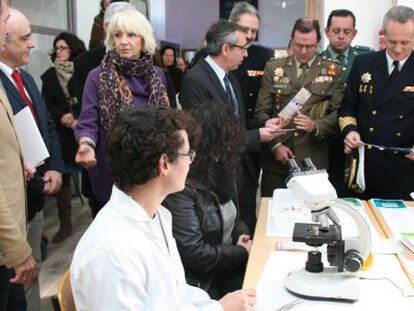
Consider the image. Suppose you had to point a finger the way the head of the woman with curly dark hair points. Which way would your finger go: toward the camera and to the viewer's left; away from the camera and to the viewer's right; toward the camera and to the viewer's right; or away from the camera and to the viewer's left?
away from the camera and to the viewer's right

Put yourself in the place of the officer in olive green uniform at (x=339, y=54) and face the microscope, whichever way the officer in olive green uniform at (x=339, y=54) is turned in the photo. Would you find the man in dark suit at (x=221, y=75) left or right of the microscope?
right

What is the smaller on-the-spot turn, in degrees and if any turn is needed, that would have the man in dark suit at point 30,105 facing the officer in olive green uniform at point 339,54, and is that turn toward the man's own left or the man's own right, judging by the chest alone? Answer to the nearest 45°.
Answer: approximately 45° to the man's own left

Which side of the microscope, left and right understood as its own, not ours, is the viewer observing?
left

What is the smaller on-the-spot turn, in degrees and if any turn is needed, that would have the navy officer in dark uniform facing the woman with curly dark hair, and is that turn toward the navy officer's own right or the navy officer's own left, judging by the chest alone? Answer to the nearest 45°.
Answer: approximately 45° to the navy officer's own right

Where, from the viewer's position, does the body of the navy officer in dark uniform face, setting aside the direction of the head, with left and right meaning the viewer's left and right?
facing the viewer

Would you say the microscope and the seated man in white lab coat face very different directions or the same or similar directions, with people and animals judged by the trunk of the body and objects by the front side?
very different directions

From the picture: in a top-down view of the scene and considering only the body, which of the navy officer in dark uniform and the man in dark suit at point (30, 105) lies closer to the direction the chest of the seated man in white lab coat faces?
the navy officer in dark uniform

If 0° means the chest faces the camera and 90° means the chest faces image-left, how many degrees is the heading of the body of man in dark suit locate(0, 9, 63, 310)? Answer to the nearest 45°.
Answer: approximately 315°

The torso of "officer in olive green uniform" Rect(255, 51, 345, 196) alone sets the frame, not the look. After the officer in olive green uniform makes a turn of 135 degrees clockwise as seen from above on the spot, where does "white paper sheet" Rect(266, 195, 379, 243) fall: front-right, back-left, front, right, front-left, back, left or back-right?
back-left

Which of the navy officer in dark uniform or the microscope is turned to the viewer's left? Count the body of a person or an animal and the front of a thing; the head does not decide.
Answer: the microscope

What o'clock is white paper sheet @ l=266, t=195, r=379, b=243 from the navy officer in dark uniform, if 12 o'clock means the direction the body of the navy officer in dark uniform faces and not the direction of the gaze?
The white paper sheet is roughly at 1 o'clock from the navy officer in dark uniform.

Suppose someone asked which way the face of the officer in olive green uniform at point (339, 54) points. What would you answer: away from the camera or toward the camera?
toward the camera

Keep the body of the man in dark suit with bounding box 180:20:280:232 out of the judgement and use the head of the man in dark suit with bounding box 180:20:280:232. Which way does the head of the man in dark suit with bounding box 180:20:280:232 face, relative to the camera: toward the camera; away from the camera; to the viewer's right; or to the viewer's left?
to the viewer's right

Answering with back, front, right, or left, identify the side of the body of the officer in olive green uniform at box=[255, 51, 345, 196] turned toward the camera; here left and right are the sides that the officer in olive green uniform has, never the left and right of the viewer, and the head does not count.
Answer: front

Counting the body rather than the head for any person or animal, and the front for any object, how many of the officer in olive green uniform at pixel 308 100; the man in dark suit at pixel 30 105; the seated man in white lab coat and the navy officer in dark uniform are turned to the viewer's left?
0
